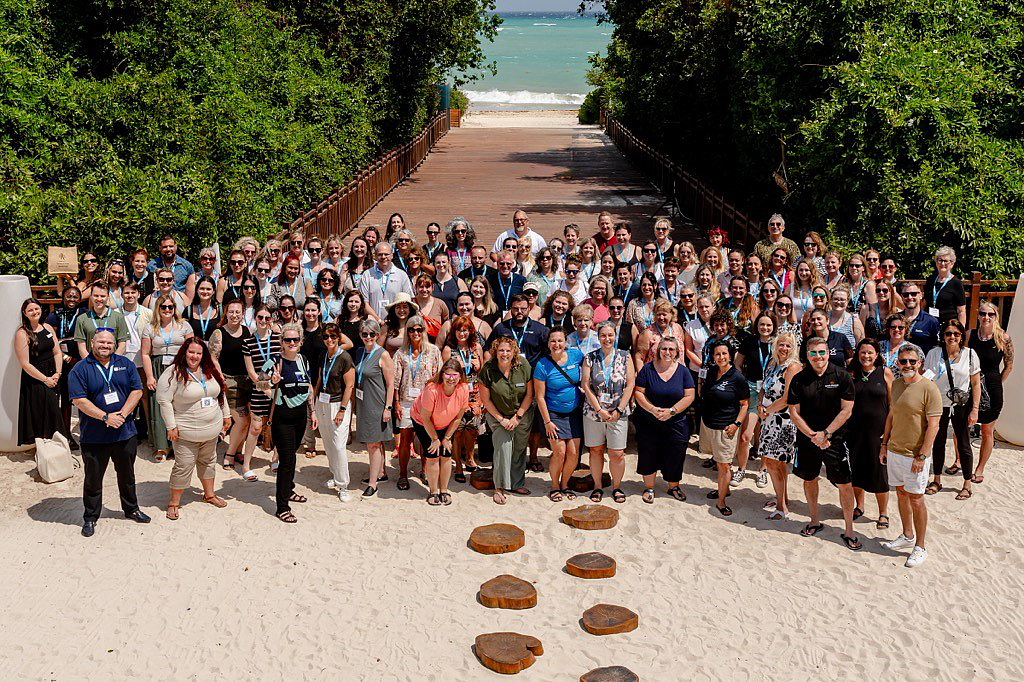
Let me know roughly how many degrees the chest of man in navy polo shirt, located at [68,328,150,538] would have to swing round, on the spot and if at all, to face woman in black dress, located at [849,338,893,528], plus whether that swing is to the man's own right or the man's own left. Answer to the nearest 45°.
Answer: approximately 90° to the man's own left

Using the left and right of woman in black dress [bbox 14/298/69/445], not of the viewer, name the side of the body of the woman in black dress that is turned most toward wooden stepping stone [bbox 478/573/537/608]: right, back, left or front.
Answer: front

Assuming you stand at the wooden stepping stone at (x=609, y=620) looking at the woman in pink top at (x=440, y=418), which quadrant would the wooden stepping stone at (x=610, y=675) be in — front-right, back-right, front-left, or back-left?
back-left

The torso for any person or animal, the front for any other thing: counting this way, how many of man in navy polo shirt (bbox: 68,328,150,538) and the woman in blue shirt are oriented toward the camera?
2

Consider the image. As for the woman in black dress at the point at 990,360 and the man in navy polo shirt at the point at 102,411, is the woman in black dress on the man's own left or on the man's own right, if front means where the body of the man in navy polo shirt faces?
on the man's own left

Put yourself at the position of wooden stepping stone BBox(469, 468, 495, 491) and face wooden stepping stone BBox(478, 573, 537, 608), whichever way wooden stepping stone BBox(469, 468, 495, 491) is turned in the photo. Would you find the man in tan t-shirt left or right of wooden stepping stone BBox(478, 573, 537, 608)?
left

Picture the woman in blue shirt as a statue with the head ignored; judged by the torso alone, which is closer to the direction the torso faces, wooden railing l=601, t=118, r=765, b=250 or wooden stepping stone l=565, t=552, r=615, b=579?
the wooden stepping stone

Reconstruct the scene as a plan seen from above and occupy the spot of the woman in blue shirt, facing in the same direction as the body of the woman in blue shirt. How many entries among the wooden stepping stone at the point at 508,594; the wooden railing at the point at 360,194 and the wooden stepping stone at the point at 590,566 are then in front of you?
2

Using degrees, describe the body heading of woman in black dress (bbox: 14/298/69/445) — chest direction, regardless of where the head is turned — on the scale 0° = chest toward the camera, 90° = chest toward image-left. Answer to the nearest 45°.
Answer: approximately 315°

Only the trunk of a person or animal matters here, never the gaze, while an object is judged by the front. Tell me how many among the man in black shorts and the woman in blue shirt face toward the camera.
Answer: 2
